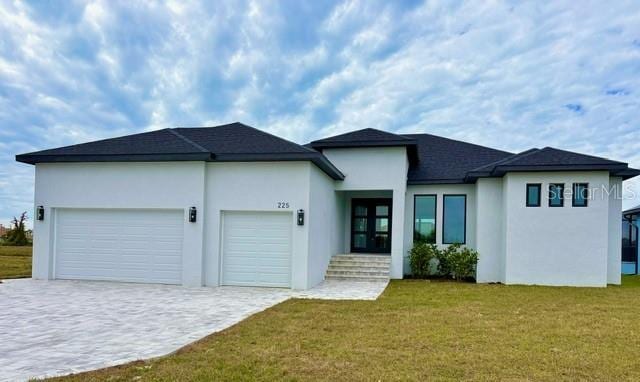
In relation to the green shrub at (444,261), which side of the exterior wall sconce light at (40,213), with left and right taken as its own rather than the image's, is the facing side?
left

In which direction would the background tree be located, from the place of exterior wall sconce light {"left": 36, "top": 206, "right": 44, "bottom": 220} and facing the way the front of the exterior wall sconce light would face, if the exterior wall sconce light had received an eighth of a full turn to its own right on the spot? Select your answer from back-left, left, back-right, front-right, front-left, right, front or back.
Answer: back-right

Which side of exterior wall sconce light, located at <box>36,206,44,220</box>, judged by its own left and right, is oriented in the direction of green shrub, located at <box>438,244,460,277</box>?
left

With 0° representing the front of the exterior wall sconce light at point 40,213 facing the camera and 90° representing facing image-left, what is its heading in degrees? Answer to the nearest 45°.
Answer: approximately 0°

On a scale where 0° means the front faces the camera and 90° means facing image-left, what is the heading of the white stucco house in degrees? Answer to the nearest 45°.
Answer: approximately 0°

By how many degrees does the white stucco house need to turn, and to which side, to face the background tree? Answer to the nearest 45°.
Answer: approximately 135° to its right
